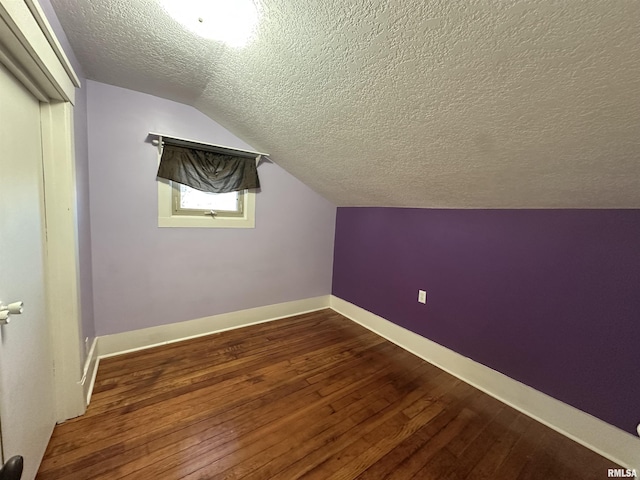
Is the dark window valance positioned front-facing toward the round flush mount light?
yes

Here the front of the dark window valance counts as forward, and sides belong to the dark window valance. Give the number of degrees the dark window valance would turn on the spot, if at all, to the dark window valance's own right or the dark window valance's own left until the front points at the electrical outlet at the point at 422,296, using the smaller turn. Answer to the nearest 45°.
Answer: approximately 45° to the dark window valance's own left

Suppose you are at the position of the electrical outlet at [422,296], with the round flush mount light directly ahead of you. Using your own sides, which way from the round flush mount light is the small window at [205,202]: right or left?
right

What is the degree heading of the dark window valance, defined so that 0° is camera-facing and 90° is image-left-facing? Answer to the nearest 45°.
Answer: approximately 0°
